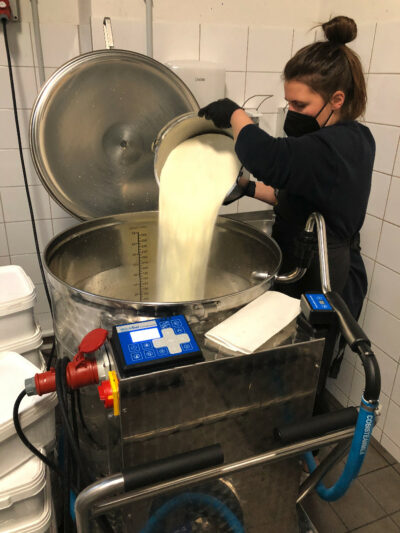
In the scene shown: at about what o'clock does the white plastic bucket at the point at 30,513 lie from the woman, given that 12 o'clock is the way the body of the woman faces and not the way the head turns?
The white plastic bucket is roughly at 10 o'clock from the woman.

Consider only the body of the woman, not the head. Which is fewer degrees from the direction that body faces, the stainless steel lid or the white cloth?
the stainless steel lid

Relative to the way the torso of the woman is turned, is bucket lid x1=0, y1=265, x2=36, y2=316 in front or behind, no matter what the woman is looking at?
in front

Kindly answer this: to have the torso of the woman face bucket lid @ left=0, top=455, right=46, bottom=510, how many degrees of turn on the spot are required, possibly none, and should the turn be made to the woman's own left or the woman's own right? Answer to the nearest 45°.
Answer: approximately 45° to the woman's own left

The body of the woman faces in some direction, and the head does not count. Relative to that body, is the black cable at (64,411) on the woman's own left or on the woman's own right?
on the woman's own left

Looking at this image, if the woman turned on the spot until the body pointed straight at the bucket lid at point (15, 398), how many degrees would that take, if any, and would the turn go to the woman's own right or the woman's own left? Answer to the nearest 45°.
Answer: approximately 45° to the woman's own left

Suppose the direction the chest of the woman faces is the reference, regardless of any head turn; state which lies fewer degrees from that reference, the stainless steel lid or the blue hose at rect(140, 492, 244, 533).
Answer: the stainless steel lid

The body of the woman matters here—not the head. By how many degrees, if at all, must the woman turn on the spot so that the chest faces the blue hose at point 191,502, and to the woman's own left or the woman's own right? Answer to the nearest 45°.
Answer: approximately 90° to the woman's own left

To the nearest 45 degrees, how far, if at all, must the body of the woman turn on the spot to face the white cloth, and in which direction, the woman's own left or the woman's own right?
approximately 90° to the woman's own left

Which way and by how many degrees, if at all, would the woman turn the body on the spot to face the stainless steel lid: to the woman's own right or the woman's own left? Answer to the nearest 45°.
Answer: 0° — they already face it

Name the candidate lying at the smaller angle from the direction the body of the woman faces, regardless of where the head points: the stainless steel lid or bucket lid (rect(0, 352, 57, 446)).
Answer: the stainless steel lid

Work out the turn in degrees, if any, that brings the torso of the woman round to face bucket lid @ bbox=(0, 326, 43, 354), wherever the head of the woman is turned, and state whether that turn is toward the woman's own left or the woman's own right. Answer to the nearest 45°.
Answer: approximately 45° to the woman's own left

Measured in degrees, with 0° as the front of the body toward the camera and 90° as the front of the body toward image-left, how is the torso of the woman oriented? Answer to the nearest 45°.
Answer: approximately 90°
